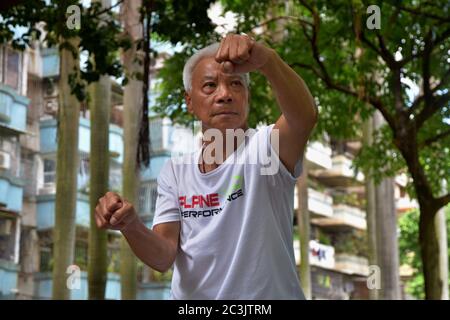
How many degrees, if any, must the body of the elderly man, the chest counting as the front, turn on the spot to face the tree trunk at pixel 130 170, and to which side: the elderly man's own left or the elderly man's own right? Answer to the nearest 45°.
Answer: approximately 135° to the elderly man's own right

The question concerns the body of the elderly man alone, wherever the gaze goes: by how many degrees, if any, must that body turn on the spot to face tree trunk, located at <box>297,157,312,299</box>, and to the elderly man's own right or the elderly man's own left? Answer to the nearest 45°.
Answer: approximately 135° to the elderly man's own right

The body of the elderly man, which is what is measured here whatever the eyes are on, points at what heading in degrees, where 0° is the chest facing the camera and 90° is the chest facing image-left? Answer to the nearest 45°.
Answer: approximately 45°

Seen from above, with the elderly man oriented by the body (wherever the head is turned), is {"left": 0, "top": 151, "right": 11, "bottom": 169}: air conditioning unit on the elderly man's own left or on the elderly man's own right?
on the elderly man's own right

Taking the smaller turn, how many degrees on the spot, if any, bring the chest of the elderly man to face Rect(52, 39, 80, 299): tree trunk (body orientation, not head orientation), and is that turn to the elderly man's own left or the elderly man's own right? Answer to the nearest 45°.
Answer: approximately 135° to the elderly man's own right

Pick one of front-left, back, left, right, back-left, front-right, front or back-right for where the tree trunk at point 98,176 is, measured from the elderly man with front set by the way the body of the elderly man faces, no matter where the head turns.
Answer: back-right

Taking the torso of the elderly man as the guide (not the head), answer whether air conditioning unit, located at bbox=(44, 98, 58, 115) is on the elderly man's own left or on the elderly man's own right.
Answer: on the elderly man's own right

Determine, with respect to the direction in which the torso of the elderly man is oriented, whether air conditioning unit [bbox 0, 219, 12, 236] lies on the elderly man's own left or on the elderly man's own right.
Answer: on the elderly man's own right
